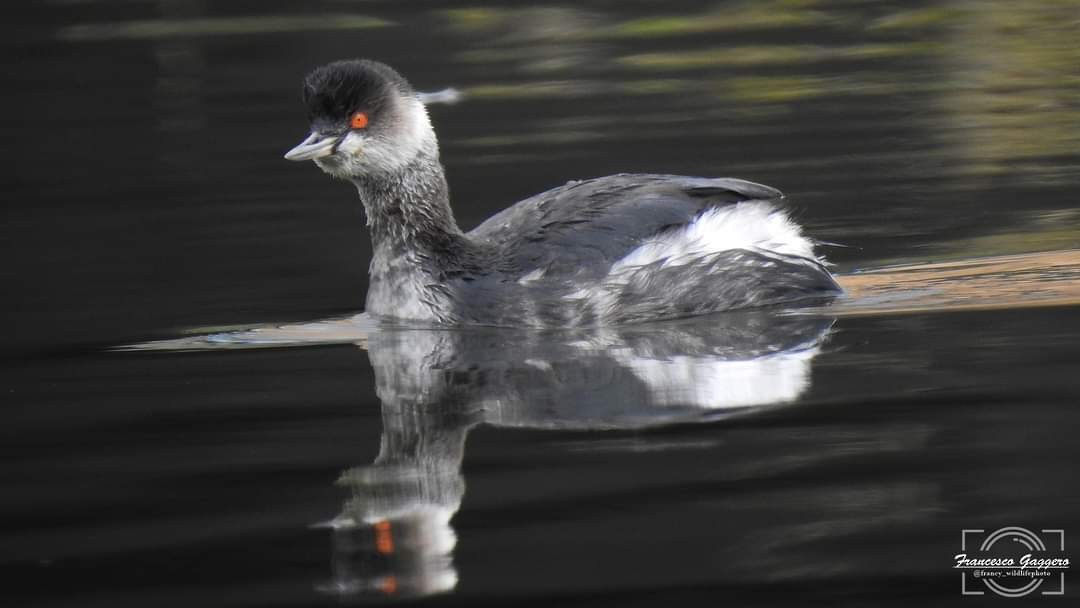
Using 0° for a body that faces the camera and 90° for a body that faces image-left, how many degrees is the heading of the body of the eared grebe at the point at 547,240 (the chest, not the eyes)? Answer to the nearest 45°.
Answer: approximately 90°
